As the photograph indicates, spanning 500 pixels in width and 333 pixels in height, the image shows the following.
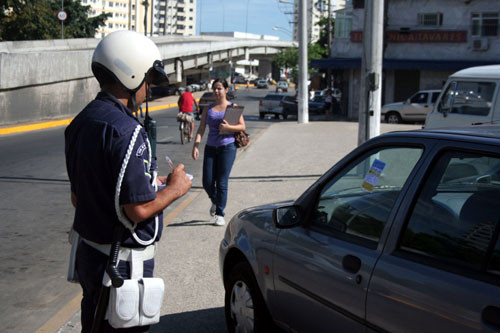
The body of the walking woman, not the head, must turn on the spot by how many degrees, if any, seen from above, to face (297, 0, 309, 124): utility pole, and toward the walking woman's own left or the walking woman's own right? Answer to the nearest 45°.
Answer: approximately 180°

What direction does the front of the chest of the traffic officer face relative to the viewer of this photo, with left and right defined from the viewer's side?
facing away from the viewer and to the right of the viewer

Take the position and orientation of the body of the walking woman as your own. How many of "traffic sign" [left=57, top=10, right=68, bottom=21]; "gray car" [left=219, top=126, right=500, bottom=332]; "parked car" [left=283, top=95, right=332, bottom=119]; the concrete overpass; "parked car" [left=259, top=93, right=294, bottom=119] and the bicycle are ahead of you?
1

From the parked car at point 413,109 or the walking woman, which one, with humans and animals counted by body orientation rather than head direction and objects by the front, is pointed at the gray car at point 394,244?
the walking woman

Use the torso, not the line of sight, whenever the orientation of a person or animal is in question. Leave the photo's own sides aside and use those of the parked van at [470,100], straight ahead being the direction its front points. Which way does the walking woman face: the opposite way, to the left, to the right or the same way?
to the left

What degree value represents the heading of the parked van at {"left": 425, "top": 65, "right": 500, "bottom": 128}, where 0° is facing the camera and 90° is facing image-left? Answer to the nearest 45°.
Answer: approximately 90°

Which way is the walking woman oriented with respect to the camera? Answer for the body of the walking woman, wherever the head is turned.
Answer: toward the camera

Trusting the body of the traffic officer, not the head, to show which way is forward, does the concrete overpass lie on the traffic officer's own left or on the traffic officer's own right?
on the traffic officer's own left

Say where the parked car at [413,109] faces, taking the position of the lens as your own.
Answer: facing to the left of the viewer

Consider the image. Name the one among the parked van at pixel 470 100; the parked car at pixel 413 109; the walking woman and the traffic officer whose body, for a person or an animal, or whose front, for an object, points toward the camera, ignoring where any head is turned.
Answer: the walking woman

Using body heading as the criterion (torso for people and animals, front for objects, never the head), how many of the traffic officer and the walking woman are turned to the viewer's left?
0

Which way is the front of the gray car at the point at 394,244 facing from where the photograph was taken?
facing away from the viewer and to the left of the viewer

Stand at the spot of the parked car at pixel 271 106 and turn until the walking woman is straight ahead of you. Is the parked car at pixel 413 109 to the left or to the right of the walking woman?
left
